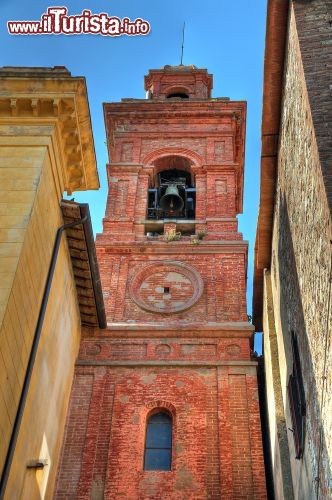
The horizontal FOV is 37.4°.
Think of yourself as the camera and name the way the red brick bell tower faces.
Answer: facing the viewer
